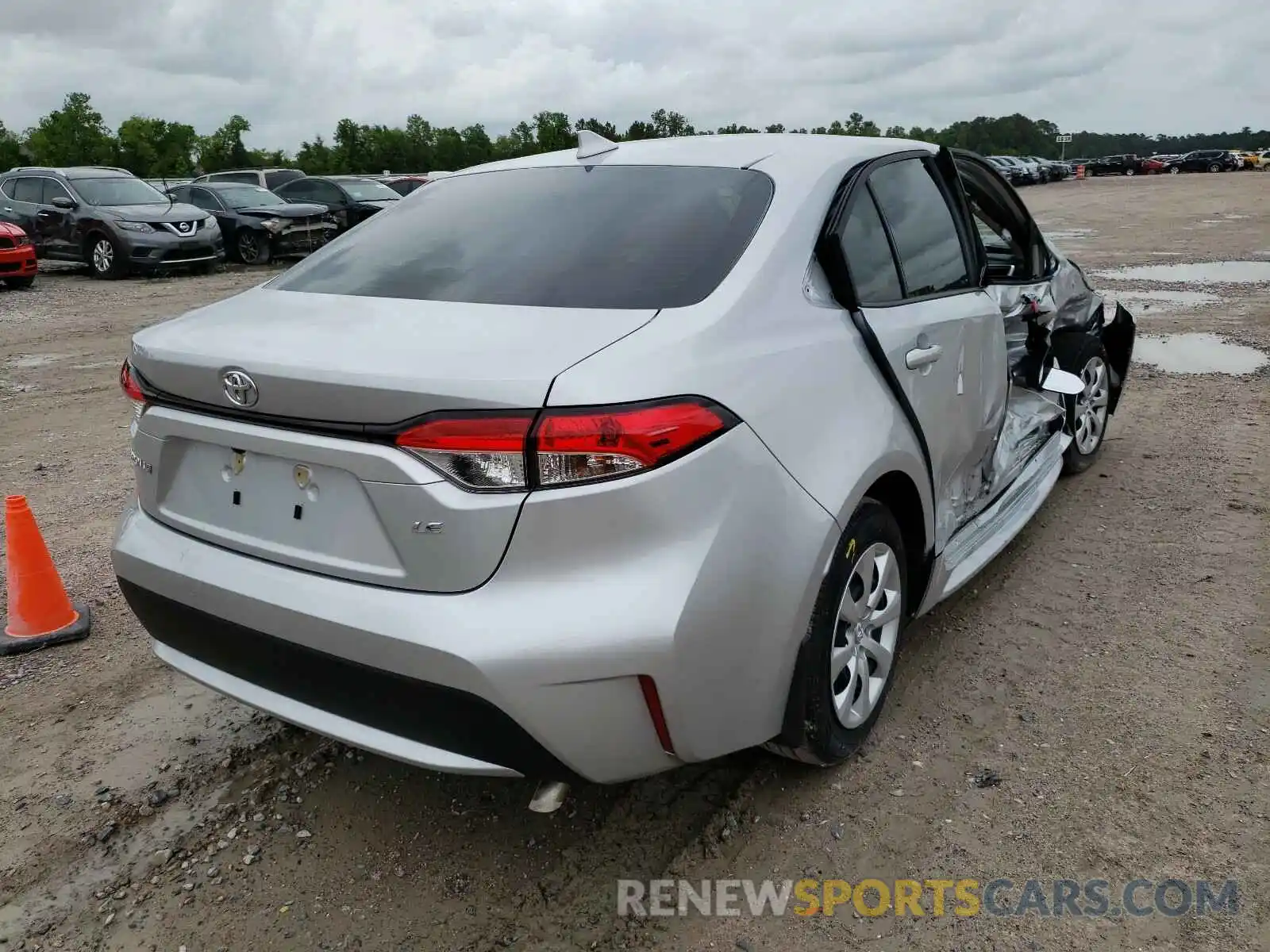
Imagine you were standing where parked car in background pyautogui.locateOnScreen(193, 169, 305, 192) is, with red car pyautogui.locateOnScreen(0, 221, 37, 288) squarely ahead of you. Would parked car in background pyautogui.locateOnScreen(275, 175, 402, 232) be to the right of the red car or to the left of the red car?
left

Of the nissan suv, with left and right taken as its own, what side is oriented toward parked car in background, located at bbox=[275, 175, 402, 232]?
left

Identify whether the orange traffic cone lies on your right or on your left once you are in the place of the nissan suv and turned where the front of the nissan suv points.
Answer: on your right

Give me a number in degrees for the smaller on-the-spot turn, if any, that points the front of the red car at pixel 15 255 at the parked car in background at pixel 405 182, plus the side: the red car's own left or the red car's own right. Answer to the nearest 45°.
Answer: approximately 90° to the red car's own left

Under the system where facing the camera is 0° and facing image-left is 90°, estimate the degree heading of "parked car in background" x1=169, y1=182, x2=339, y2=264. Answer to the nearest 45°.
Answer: approximately 315°

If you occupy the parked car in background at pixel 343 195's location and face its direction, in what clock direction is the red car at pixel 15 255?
The red car is roughly at 3 o'clock from the parked car in background.

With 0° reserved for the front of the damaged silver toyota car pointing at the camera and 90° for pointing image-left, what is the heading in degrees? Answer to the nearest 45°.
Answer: approximately 225°

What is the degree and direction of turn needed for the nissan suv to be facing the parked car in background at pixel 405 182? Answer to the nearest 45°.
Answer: approximately 90° to its left

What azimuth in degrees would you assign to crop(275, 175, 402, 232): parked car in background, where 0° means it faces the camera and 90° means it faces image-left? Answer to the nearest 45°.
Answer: approximately 315°

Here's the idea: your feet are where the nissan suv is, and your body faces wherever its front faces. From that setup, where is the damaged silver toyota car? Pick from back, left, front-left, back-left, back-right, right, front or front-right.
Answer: front-right

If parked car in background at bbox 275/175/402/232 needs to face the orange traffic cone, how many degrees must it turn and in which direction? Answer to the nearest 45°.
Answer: approximately 45° to its right

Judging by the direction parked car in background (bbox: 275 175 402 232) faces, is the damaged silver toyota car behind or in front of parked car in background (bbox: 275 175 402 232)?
in front

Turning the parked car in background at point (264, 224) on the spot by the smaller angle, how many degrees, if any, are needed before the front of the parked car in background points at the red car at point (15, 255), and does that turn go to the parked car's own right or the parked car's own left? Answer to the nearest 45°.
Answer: approximately 90° to the parked car's own right

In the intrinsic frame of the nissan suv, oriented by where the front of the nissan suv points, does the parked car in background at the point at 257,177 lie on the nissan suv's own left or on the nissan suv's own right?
on the nissan suv's own left
